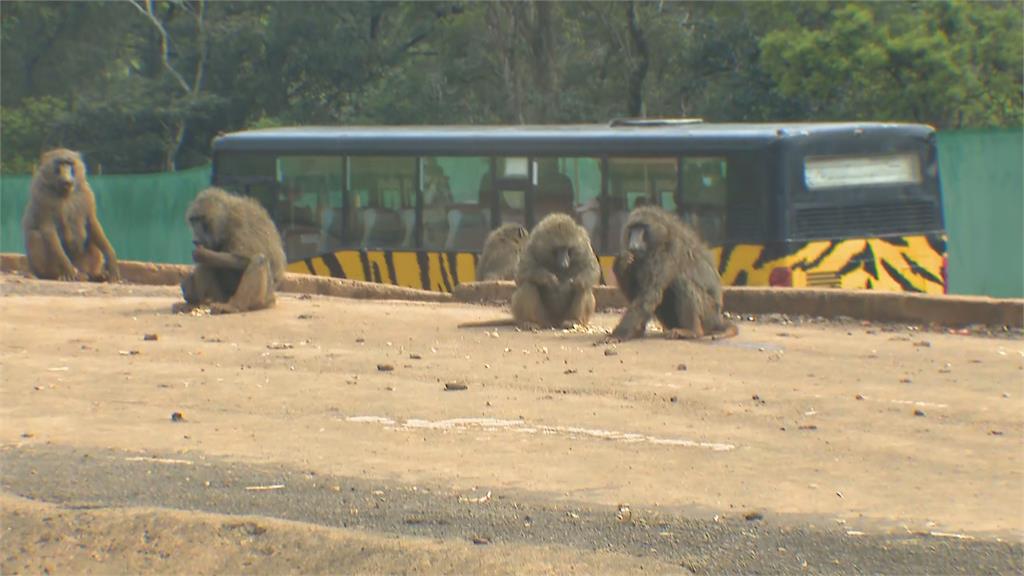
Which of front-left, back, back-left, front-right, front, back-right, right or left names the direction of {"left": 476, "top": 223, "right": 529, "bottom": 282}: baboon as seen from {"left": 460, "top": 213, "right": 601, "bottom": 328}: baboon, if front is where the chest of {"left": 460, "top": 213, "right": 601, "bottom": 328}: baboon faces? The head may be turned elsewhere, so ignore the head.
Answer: back

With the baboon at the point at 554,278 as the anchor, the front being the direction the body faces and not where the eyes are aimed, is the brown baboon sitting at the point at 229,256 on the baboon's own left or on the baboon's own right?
on the baboon's own right

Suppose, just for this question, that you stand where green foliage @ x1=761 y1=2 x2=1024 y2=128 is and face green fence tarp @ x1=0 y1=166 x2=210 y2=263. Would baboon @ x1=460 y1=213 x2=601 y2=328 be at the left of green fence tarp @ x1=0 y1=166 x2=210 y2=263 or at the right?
left

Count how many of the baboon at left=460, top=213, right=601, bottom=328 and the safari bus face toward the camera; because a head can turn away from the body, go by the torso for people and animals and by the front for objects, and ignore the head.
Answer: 1

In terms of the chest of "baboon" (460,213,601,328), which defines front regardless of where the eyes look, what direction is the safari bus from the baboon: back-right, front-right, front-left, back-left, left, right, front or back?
back

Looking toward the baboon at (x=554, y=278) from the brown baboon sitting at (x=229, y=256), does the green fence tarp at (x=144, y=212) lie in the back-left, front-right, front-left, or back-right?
back-left

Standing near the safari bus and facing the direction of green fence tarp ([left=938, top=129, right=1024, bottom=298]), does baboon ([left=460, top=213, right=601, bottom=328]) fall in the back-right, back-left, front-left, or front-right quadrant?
back-right

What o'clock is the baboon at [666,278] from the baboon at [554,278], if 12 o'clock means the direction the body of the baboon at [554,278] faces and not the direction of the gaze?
the baboon at [666,278] is roughly at 10 o'clock from the baboon at [554,278].

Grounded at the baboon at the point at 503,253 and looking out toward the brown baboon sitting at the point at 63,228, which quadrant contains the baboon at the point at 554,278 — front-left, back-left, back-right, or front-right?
back-left
